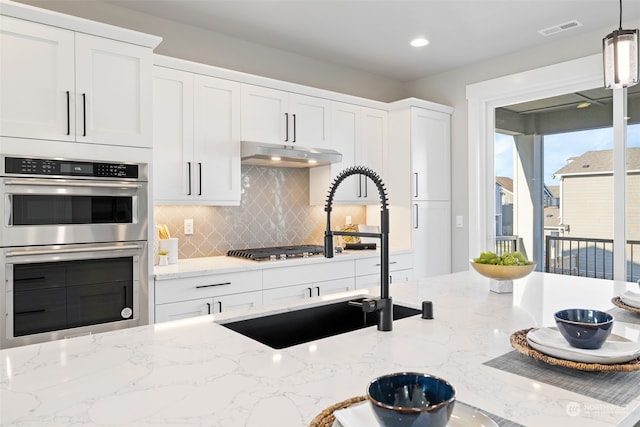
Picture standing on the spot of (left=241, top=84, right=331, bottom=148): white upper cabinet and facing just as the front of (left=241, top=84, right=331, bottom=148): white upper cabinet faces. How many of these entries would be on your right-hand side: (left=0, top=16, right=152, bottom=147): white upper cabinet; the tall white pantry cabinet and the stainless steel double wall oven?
2

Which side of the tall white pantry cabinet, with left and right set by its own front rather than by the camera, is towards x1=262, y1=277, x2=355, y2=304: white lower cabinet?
right

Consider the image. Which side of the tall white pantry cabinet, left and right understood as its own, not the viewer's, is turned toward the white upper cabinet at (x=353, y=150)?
right

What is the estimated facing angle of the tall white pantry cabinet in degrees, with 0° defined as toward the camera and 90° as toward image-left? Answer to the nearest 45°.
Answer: approximately 315°
